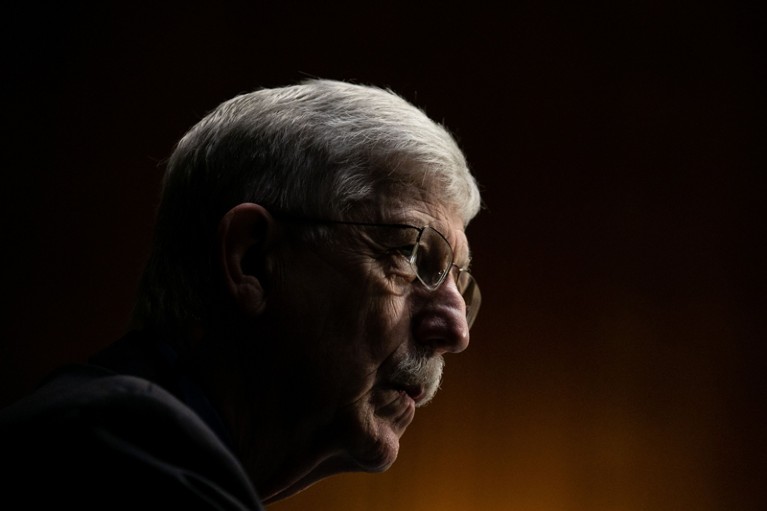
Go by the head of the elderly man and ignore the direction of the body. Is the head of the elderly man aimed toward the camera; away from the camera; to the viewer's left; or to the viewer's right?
to the viewer's right

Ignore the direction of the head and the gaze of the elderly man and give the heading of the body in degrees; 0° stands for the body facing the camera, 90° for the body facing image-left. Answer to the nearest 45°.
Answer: approximately 270°
